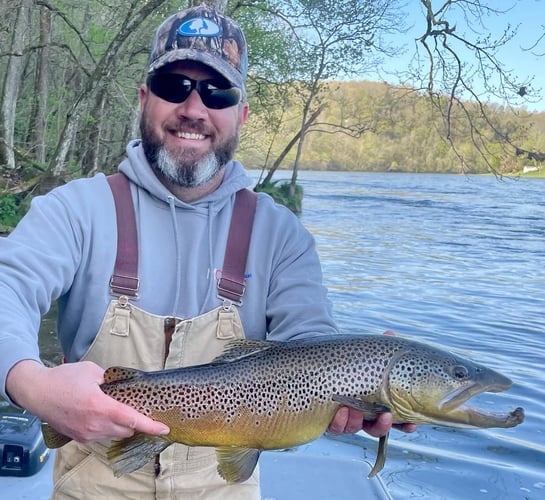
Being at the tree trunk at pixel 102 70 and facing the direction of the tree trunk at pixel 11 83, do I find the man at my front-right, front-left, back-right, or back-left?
back-left

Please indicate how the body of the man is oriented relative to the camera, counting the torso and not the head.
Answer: toward the camera

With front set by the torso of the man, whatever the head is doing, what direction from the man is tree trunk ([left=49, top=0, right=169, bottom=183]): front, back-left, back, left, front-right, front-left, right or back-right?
back

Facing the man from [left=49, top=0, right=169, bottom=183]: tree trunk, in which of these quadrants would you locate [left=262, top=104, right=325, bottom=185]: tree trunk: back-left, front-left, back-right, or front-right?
back-left

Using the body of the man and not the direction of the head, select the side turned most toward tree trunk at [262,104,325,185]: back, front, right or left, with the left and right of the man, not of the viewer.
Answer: back

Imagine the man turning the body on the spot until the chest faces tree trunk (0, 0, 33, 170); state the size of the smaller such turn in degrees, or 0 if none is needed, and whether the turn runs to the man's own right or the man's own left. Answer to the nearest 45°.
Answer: approximately 180°

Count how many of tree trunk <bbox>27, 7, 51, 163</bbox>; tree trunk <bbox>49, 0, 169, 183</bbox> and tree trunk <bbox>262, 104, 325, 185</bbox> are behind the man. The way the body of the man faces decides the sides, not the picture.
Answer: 3

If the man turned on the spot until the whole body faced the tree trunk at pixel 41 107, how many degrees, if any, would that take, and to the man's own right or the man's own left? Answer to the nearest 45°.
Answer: approximately 180°
